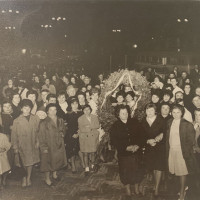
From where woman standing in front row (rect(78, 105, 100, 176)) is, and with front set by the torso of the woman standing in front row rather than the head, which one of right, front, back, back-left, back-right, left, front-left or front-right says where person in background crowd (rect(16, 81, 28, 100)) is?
right

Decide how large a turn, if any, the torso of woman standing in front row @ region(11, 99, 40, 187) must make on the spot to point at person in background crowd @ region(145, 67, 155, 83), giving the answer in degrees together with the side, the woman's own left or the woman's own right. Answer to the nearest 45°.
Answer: approximately 90° to the woman's own left

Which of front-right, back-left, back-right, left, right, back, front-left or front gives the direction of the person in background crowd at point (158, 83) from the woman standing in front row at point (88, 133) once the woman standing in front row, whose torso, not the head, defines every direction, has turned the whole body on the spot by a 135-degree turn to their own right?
back-right

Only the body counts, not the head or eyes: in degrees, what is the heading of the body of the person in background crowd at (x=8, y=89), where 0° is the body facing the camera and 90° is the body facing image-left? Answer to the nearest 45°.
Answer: approximately 0°
